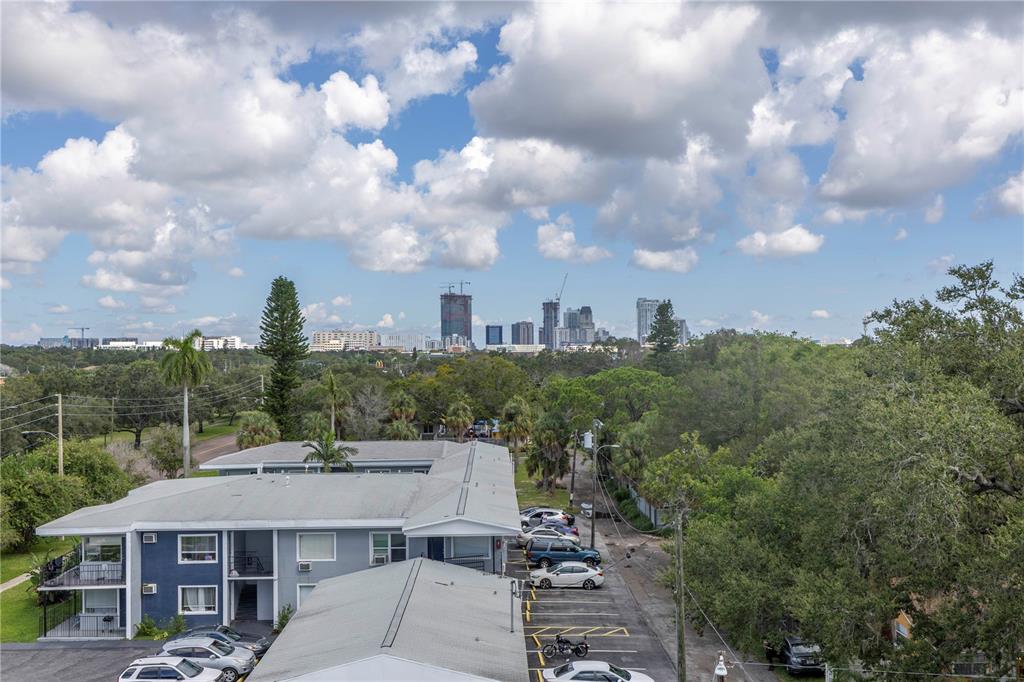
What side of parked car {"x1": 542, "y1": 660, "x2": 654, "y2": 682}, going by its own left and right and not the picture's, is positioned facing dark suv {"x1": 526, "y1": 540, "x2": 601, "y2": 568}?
left

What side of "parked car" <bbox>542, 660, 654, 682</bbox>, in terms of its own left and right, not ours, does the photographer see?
right

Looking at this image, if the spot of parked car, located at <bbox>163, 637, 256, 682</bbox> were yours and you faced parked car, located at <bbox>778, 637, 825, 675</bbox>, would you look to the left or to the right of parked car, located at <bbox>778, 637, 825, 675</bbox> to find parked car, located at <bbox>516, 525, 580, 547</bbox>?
left

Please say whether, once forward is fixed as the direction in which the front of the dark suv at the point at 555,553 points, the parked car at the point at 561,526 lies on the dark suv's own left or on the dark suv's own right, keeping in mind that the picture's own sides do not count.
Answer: on the dark suv's own left

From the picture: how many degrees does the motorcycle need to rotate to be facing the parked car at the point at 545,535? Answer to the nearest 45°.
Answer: approximately 90° to its right

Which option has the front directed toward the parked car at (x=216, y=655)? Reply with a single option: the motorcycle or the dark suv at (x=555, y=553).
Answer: the motorcycle

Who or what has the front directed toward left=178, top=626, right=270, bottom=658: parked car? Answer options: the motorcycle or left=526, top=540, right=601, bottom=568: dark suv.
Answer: the motorcycle

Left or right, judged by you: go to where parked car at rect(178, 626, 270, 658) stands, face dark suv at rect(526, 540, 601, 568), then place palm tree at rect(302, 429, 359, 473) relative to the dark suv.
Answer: left

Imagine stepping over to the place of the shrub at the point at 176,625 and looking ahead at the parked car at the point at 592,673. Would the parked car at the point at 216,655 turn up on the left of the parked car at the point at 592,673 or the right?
right
